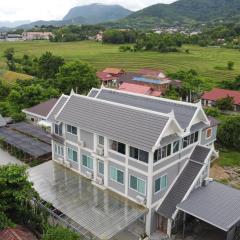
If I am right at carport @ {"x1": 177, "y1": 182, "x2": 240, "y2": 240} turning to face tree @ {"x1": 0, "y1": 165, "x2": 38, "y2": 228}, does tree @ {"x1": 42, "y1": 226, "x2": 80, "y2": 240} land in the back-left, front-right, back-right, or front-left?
front-left

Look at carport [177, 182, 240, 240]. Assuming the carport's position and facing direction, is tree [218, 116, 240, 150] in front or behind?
behind

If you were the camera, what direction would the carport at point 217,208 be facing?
facing the viewer and to the left of the viewer

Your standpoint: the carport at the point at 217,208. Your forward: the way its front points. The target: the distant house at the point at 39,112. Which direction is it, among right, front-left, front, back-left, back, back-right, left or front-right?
right

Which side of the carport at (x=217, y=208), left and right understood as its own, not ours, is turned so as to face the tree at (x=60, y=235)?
front

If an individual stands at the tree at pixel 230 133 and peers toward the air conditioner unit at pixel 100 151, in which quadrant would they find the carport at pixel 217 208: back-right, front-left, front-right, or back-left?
front-left

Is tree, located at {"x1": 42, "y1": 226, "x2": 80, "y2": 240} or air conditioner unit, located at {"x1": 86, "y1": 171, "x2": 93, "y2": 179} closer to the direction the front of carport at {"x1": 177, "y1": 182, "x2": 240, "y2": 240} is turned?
the tree

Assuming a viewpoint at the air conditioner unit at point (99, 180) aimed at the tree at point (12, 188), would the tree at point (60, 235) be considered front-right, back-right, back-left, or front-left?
front-left
